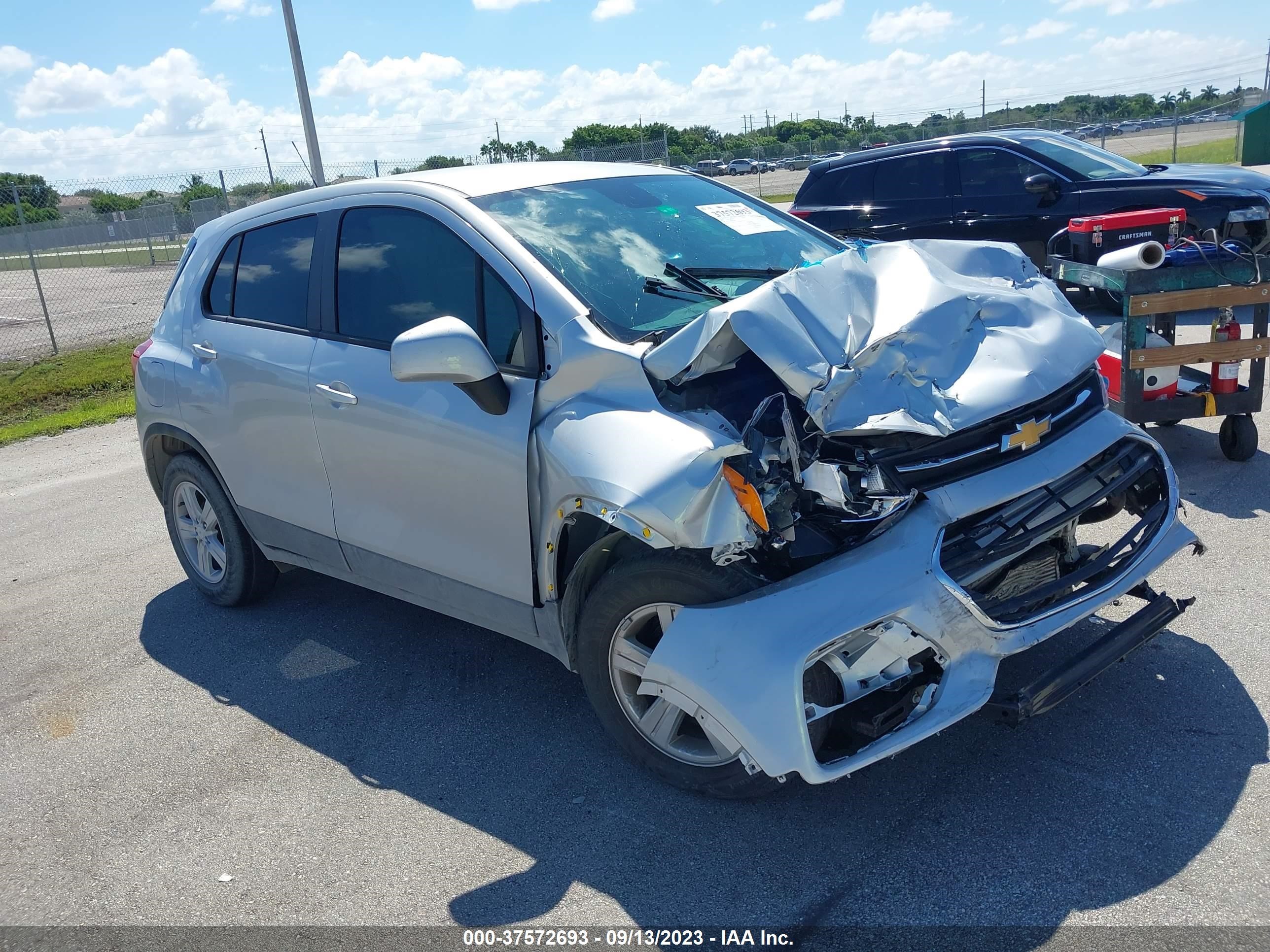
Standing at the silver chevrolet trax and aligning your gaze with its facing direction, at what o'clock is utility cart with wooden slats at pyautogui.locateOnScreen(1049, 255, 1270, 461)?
The utility cart with wooden slats is roughly at 9 o'clock from the silver chevrolet trax.

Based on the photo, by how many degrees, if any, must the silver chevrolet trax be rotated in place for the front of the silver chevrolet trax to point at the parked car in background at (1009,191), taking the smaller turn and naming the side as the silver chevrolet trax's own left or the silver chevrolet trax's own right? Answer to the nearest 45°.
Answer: approximately 90° to the silver chevrolet trax's own left

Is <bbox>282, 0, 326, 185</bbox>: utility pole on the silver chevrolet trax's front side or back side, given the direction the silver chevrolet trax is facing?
on the back side

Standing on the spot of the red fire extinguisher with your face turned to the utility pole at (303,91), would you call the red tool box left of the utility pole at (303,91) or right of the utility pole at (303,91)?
right

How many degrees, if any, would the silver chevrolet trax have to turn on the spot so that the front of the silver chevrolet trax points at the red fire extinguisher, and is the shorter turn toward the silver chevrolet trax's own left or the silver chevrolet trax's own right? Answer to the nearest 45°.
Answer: approximately 90° to the silver chevrolet trax's own left

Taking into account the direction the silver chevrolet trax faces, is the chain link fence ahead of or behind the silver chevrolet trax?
behind

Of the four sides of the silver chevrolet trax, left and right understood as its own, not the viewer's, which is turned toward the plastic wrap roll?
left

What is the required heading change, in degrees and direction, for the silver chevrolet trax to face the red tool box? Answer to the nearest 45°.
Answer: approximately 90° to its left

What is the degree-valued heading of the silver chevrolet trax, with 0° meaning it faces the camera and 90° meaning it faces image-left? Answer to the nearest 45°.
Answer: approximately 315°

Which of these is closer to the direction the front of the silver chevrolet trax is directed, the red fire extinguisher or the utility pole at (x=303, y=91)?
the red fire extinguisher
